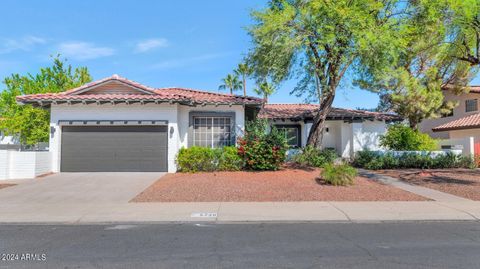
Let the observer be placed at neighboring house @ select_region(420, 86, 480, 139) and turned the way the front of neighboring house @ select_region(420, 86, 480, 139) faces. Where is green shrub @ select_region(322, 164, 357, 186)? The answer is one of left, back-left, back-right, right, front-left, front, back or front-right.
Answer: front

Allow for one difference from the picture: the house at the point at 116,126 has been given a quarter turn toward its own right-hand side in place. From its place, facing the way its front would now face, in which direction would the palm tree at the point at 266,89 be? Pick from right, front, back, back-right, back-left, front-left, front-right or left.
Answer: back-right

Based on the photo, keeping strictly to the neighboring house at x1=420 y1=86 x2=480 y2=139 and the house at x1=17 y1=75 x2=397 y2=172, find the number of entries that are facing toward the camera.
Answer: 2

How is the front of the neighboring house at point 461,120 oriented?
toward the camera

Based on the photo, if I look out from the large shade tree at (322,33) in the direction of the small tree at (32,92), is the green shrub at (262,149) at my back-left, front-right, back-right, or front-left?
front-left

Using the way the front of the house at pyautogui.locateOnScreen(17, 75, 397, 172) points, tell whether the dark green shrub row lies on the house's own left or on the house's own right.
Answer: on the house's own left

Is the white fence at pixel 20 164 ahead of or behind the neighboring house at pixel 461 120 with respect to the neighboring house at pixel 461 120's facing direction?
ahead

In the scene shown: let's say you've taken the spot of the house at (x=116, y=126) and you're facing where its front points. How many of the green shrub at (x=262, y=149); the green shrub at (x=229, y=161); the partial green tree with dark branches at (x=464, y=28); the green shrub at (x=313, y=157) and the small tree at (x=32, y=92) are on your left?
4

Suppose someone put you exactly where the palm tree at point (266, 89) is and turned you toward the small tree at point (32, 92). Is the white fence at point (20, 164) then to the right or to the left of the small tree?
left
